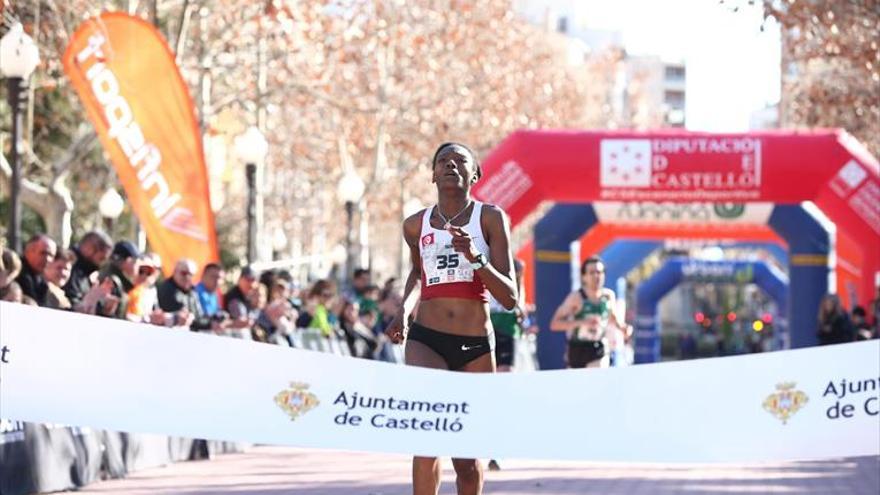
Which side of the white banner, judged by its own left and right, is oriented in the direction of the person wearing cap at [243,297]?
back

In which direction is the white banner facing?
toward the camera

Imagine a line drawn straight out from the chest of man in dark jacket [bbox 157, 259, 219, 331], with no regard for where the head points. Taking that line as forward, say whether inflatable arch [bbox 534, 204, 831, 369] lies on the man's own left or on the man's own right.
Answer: on the man's own left

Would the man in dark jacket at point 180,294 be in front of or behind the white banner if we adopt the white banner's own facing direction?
behind

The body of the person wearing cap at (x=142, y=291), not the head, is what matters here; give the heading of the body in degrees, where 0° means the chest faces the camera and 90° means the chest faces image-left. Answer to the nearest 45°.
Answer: approximately 315°

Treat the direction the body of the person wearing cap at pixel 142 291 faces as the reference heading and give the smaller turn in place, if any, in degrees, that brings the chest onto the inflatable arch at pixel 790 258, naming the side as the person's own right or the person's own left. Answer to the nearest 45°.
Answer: approximately 90° to the person's own left

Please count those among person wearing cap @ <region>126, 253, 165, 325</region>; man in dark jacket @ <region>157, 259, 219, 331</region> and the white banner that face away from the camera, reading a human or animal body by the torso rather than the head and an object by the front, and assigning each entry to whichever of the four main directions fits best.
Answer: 0

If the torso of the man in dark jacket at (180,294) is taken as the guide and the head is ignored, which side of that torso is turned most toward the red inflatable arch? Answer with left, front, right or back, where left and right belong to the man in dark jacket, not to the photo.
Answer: left
